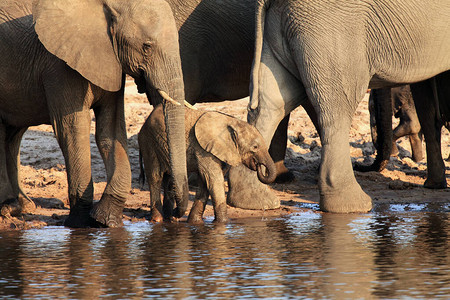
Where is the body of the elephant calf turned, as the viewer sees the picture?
to the viewer's right

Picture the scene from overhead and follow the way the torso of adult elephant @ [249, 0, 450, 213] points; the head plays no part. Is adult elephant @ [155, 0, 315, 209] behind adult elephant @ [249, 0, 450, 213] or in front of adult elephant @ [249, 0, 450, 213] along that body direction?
behind

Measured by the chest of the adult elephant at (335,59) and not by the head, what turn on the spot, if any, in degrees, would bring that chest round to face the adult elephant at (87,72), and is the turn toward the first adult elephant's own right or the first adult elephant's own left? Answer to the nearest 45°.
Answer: approximately 135° to the first adult elephant's own right

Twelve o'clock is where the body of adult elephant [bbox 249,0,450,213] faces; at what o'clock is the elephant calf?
The elephant calf is roughly at 5 o'clock from the adult elephant.

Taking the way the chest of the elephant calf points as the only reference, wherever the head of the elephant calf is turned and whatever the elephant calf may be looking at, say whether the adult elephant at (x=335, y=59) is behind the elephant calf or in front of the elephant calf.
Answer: in front

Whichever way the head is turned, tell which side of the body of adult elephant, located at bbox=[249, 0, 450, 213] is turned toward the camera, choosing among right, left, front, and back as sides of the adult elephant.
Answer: right

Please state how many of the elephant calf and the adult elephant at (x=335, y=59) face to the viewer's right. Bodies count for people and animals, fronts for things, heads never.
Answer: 2
